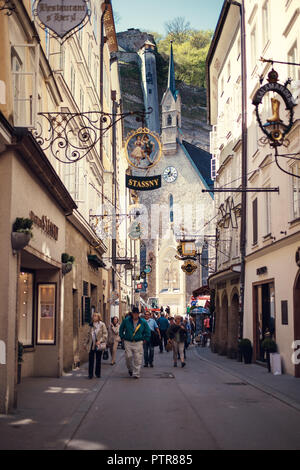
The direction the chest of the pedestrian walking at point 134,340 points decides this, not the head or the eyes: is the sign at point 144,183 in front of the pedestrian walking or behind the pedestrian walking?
behind

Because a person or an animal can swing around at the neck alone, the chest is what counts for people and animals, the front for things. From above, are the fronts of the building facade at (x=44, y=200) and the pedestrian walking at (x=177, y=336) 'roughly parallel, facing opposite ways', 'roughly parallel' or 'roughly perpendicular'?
roughly perpendicular

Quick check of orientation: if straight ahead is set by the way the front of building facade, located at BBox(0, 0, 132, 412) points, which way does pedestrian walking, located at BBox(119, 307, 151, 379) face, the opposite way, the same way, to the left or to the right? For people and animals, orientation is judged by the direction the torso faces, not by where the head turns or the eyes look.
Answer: to the right

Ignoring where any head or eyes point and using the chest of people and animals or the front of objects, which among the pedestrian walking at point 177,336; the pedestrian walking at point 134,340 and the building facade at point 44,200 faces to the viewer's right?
the building facade

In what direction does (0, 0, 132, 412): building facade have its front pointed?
to the viewer's right

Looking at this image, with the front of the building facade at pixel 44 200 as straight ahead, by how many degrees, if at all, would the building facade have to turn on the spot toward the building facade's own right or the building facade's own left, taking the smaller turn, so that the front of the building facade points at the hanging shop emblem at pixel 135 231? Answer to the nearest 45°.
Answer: approximately 90° to the building facade's own left

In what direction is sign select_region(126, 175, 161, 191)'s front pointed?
toward the camera

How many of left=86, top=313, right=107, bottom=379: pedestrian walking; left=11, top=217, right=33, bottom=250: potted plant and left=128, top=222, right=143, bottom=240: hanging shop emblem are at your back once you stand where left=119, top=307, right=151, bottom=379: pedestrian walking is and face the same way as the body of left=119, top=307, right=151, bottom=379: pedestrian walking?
1

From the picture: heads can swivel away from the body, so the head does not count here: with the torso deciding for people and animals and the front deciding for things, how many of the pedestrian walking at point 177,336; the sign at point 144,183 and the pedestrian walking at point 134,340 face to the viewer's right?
0

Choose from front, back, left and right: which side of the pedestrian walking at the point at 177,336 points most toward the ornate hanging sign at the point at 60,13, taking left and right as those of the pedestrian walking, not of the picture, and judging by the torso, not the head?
front

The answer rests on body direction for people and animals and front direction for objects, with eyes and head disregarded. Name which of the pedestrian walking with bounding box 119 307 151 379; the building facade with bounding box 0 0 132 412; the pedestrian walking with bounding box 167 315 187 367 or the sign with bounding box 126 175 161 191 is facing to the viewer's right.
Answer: the building facade

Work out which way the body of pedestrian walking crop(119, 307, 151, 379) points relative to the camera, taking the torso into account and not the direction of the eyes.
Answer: toward the camera

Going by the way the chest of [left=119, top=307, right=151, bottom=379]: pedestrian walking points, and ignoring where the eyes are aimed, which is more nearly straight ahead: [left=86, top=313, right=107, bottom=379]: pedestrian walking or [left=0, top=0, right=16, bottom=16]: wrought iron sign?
the wrought iron sign
